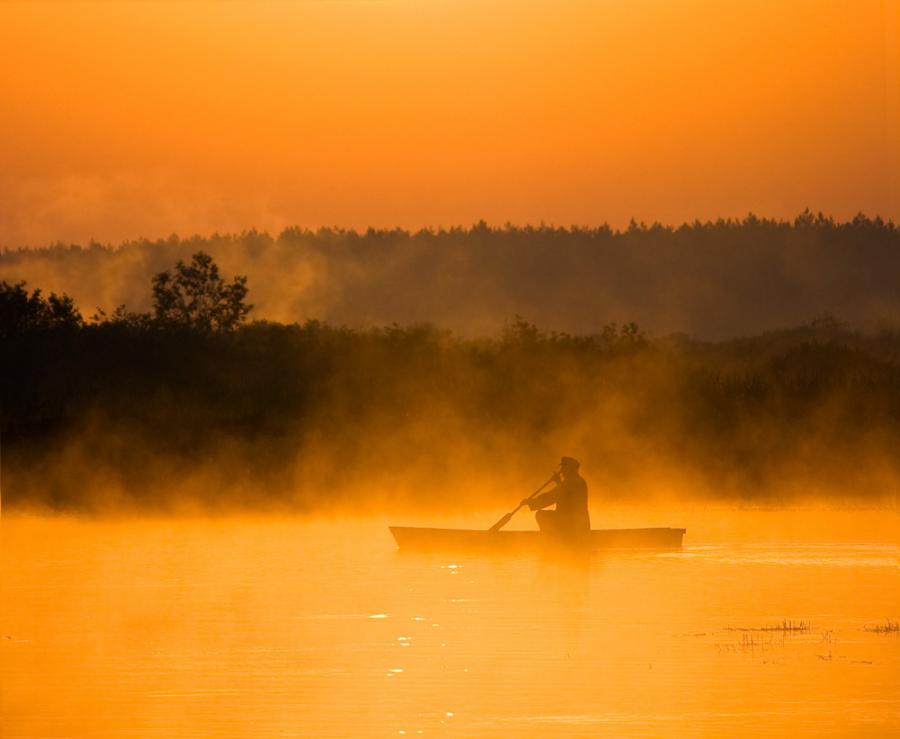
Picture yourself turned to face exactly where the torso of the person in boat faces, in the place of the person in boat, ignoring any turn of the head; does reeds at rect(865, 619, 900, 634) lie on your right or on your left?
on your left

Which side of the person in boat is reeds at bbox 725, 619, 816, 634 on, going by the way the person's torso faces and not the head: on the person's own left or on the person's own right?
on the person's own left

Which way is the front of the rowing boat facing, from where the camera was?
facing to the left of the viewer

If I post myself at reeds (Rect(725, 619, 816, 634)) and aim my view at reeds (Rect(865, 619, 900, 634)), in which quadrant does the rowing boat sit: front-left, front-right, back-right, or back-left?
back-left

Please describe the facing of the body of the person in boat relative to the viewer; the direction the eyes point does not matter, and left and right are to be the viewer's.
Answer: facing to the left of the viewer

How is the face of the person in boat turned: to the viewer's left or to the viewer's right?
to the viewer's left

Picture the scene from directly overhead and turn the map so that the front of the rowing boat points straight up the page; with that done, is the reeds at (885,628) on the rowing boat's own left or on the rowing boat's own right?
on the rowing boat's own left

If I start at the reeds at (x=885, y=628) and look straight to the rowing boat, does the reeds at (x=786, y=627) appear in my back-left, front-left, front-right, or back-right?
front-left
